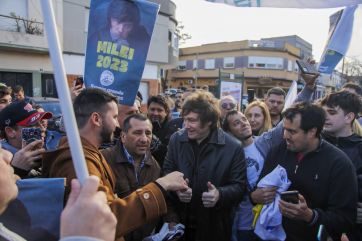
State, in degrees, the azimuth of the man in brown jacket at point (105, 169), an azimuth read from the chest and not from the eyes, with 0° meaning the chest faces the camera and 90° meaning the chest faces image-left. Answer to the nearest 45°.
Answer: approximately 270°

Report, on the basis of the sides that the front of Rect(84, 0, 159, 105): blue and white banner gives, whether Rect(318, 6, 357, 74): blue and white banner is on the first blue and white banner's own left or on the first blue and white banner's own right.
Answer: on the first blue and white banner's own left

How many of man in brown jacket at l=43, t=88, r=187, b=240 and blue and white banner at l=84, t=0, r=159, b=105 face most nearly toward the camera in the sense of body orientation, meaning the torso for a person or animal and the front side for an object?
1

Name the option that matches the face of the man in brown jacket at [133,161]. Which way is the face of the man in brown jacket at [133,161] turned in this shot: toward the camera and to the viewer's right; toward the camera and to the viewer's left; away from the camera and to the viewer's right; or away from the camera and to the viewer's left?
toward the camera and to the viewer's right

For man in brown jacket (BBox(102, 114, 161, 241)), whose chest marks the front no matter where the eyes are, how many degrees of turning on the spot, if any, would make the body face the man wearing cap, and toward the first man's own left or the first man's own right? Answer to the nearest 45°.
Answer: approximately 135° to the first man's own right

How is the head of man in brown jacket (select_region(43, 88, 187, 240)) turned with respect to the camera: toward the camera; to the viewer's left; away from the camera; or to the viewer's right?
to the viewer's right

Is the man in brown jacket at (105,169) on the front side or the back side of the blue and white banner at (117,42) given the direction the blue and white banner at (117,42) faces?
on the front side

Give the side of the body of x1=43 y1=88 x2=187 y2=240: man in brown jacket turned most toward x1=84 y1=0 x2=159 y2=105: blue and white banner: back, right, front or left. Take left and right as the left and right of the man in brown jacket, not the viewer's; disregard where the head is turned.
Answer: left
